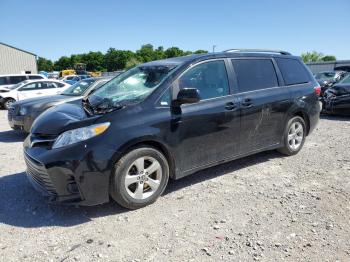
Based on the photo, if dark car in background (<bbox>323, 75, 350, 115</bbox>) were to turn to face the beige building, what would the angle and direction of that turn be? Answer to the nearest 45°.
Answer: approximately 90° to its right

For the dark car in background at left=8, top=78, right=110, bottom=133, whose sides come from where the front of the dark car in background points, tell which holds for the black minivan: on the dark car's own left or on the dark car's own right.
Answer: on the dark car's own left

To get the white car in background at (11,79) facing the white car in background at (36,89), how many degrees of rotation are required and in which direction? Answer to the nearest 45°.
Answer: approximately 90° to its left

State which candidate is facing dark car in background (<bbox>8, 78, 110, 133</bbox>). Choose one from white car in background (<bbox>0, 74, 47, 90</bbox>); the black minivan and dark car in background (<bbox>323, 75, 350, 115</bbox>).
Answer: dark car in background (<bbox>323, 75, 350, 115</bbox>)

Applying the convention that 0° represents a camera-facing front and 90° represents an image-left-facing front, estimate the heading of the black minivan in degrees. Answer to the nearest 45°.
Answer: approximately 45°

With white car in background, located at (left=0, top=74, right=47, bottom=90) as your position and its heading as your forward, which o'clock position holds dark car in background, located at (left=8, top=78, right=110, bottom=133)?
The dark car in background is roughly at 9 o'clock from the white car in background.

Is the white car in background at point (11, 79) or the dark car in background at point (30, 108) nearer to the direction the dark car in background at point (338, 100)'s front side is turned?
the dark car in background

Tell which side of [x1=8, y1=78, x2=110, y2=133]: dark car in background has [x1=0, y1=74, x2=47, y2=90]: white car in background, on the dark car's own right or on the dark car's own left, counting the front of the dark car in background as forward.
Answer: on the dark car's own right
